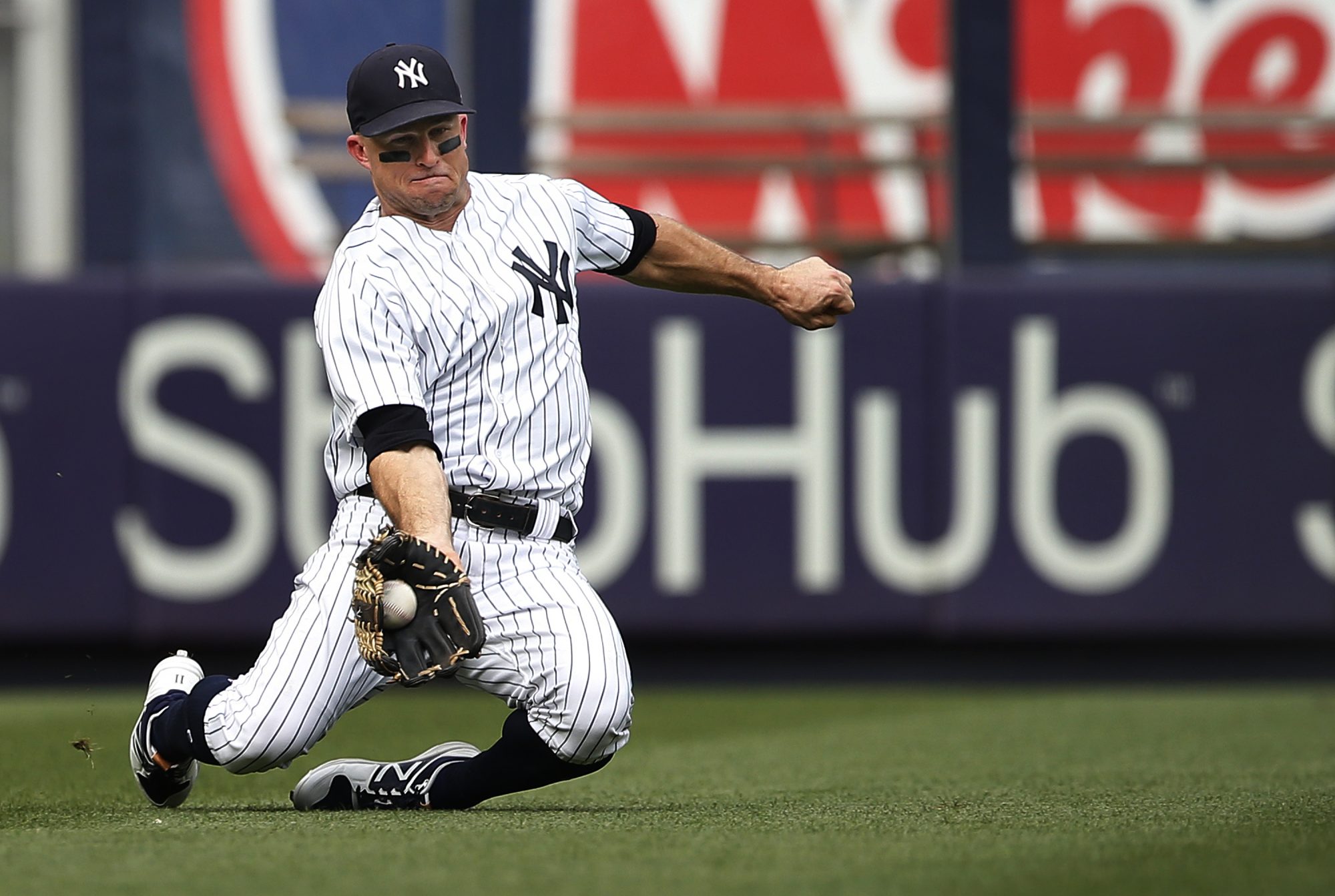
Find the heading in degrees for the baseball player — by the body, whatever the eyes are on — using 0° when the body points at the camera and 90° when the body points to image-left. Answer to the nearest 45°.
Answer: approximately 0°

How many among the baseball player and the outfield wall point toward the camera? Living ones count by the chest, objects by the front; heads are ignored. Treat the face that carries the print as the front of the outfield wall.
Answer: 2

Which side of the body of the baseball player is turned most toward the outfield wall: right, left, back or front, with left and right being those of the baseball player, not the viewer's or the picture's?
back

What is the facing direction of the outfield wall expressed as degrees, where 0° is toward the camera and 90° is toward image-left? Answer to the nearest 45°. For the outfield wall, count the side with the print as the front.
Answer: approximately 0°

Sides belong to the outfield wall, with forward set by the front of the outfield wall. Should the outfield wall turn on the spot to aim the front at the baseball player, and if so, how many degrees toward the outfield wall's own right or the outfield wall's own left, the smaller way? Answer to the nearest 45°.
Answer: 0° — it already faces them
